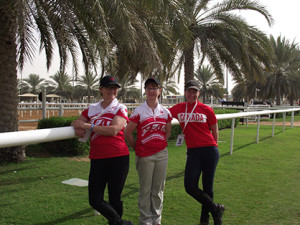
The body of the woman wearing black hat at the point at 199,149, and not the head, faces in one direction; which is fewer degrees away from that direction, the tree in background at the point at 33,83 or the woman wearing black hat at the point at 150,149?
the woman wearing black hat

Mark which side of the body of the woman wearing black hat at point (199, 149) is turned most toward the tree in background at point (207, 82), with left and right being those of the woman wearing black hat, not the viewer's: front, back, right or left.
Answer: back

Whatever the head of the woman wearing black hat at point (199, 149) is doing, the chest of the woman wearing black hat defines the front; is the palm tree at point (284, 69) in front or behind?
behind

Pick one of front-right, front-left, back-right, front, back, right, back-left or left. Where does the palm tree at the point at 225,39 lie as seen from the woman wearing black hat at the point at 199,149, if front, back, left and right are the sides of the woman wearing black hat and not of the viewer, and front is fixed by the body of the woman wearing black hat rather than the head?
back

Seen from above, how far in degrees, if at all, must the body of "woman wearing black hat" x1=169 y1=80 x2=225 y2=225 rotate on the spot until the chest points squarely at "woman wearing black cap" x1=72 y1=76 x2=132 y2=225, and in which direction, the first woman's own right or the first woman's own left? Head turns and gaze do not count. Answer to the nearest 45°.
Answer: approximately 45° to the first woman's own right

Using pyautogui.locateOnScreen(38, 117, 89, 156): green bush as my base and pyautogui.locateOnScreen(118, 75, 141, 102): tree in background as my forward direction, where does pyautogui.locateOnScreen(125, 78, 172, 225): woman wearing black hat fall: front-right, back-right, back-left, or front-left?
back-right

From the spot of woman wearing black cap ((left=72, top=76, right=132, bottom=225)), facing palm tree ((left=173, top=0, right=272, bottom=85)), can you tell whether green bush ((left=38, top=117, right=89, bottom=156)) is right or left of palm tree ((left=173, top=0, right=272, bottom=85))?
left

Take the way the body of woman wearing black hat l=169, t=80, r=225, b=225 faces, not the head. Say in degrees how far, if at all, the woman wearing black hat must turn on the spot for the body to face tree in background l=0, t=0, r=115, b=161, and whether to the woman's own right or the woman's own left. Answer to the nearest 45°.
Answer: approximately 135° to the woman's own right

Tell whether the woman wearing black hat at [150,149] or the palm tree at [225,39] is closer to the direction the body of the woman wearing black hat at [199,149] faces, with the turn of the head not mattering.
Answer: the woman wearing black hat

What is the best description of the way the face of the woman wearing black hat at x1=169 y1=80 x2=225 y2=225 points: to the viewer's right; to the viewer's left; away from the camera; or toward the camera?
toward the camera

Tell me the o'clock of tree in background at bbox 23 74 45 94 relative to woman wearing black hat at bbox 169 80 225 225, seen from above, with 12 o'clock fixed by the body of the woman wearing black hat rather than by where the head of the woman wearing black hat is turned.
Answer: The tree in background is roughly at 5 o'clock from the woman wearing black hat.

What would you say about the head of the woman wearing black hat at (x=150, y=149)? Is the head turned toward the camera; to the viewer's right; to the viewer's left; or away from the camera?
toward the camera

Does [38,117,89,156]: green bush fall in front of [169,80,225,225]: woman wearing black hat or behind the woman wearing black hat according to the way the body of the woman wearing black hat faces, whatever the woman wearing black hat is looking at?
behind

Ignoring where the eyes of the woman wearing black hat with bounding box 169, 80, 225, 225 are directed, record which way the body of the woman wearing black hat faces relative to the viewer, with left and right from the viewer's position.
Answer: facing the viewer

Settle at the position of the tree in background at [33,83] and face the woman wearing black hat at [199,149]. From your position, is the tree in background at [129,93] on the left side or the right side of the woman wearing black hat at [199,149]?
left

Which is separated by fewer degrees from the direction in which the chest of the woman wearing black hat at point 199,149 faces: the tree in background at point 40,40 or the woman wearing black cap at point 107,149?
the woman wearing black cap

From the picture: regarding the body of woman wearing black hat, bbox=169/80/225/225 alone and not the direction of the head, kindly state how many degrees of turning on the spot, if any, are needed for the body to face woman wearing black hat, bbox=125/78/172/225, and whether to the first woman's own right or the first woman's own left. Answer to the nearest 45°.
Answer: approximately 45° to the first woman's own right
